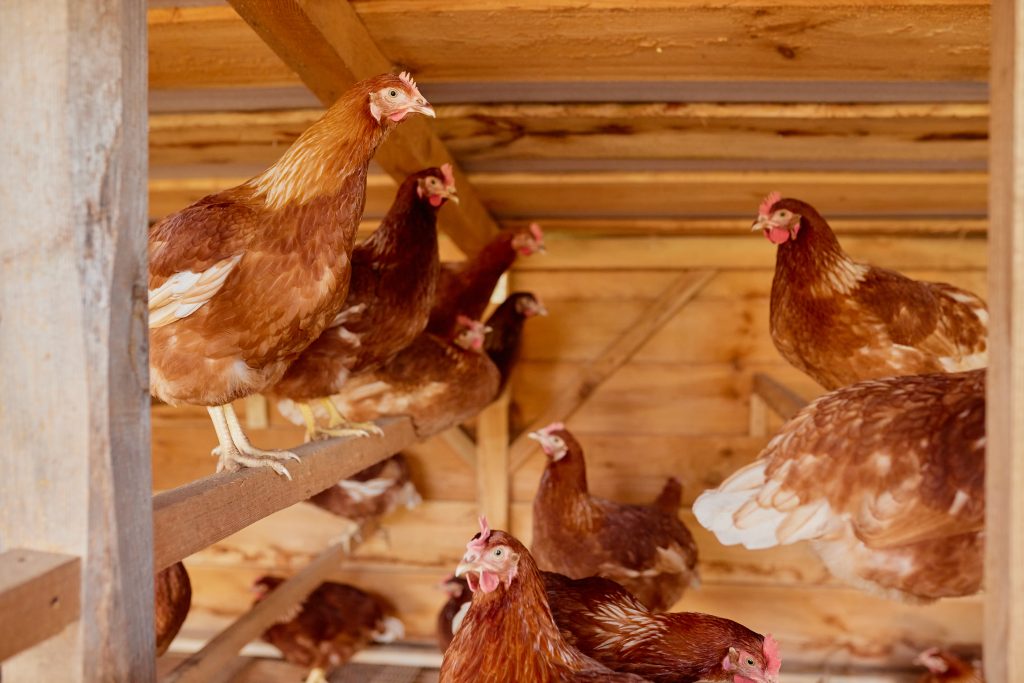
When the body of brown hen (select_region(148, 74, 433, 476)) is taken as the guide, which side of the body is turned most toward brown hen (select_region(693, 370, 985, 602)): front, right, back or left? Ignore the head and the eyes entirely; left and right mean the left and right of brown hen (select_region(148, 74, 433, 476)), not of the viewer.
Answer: front

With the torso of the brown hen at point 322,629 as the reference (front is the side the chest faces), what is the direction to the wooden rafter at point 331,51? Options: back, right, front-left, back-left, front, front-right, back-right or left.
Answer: left

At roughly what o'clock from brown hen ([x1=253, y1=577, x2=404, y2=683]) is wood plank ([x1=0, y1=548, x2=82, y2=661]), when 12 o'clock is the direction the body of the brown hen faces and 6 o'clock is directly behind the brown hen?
The wood plank is roughly at 9 o'clock from the brown hen.

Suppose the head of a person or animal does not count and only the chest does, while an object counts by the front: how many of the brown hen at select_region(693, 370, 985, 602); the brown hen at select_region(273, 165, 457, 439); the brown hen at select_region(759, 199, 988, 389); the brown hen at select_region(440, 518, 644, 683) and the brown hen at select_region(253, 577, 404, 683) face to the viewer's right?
2

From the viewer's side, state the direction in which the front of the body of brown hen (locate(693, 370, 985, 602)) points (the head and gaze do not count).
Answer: to the viewer's right

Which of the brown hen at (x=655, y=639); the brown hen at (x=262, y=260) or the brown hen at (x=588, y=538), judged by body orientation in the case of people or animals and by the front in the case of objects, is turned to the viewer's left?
the brown hen at (x=588, y=538)

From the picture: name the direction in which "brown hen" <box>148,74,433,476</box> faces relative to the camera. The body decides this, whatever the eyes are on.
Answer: to the viewer's right

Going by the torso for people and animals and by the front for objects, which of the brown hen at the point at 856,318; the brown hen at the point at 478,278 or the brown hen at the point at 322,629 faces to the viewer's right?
the brown hen at the point at 478,278

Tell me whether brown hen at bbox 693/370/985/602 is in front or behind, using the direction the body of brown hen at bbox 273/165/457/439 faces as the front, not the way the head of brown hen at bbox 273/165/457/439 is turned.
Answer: in front

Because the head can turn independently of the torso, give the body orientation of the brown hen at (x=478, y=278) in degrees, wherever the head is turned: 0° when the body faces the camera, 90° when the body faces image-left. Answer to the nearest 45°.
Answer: approximately 270°

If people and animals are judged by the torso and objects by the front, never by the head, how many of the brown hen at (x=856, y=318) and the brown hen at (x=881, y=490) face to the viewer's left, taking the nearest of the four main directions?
1

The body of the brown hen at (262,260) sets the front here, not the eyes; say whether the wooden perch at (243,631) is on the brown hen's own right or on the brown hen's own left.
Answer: on the brown hen's own left

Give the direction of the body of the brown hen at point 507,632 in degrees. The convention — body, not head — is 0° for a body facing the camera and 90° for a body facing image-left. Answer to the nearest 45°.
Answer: approximately 45°

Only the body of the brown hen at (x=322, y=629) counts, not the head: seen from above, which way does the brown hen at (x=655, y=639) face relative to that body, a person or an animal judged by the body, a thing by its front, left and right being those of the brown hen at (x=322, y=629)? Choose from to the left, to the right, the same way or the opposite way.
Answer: the opposite way
